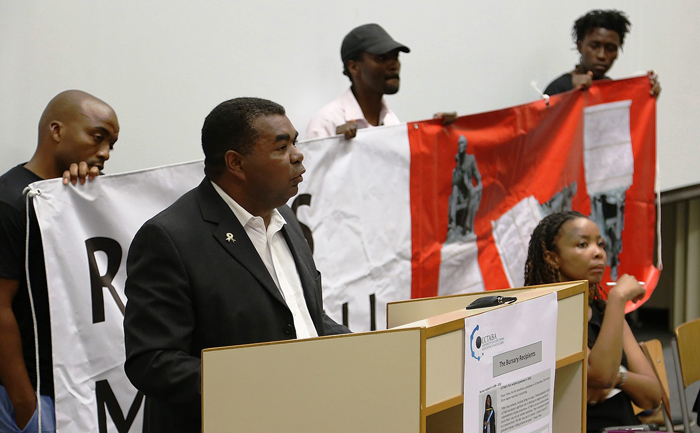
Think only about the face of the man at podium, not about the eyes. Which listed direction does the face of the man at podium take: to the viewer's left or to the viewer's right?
to the viewer's right

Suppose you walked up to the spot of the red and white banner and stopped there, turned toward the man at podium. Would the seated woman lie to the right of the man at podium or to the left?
left

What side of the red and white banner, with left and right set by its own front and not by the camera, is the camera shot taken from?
front

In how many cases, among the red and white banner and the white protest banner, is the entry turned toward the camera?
2

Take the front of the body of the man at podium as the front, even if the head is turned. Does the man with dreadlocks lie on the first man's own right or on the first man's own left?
on the first man's own left

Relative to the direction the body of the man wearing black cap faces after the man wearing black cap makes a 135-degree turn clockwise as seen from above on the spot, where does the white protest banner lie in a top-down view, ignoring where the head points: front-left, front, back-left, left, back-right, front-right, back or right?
front-left

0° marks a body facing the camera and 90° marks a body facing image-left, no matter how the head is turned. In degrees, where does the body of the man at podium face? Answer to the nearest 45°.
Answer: approximately 315°

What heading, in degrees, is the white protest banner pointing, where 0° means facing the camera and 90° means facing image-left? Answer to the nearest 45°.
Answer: approximately 0°

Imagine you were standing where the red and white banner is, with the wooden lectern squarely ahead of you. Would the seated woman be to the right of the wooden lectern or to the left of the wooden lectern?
left
